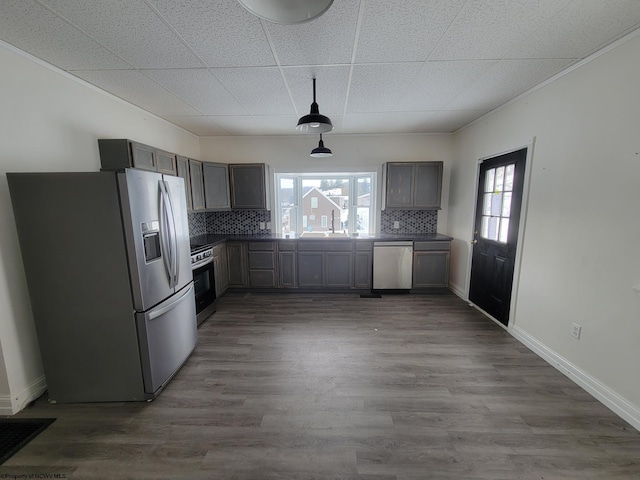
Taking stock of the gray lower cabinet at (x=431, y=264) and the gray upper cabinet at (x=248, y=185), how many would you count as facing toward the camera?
2

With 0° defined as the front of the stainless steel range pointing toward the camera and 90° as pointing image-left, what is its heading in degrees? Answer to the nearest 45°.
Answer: approximately 315°

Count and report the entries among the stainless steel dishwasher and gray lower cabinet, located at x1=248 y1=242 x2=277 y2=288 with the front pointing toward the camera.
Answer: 2

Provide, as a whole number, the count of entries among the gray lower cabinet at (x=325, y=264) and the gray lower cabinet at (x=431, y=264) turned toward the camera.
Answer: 2

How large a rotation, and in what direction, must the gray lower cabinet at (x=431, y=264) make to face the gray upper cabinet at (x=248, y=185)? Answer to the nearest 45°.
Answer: approximately 90° to its right

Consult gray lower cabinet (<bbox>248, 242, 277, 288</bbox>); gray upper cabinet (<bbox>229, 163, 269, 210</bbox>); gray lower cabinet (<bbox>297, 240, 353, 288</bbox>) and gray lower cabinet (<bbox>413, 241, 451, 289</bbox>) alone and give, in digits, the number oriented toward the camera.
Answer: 4

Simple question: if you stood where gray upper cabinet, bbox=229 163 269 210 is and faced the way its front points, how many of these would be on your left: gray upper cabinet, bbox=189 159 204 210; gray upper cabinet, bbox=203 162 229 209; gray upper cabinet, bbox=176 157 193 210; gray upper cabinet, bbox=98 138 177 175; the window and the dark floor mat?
1

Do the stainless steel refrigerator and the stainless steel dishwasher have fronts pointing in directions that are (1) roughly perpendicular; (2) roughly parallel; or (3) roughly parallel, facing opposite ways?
roughly perpendicular

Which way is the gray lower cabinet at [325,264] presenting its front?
toward the camera

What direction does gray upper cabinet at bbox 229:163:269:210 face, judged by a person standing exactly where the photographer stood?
facing the viewer

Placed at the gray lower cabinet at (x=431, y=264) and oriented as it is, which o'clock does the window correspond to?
The window is roughly at 3 o'clock from the gray lower cabinet.

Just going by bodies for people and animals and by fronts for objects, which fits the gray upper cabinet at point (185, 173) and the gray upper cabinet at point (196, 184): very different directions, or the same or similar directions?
same or similar directions

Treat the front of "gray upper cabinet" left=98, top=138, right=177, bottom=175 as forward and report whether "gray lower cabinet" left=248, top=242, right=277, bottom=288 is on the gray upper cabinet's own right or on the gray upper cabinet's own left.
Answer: on the gray upper cabinet's own left

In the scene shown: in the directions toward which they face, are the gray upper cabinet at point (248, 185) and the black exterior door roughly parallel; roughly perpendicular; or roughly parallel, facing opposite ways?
roughly perpendicular

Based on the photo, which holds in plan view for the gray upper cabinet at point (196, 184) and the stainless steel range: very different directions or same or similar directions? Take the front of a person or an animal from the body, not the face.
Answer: same or similar directions

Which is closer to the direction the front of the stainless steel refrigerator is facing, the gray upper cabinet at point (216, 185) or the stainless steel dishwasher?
the stainless steel dishwasher
